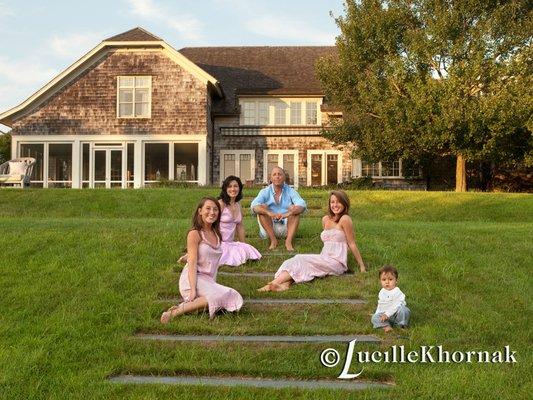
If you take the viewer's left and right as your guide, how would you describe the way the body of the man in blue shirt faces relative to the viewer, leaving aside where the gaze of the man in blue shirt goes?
facing the viewer

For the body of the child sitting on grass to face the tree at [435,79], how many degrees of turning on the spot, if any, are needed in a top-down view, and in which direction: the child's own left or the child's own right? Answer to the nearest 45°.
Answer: approximately 180°

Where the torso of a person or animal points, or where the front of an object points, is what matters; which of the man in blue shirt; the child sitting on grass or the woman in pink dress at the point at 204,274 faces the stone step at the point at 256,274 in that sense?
the man in blue shirt

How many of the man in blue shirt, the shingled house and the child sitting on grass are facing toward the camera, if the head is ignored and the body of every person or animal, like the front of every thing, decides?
3

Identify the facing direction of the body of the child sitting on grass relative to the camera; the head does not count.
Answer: toward the camera

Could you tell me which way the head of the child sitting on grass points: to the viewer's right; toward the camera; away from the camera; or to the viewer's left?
toward the camera

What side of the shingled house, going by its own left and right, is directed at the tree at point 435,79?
left

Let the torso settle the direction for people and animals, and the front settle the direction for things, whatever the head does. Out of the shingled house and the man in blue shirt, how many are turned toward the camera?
2

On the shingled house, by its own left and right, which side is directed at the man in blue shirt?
front

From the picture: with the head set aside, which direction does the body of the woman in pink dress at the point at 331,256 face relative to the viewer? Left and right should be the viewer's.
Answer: facing the viewer and to the left of the viewer

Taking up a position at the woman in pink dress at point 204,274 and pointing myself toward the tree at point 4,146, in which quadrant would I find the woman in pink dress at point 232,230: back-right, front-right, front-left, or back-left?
front-right

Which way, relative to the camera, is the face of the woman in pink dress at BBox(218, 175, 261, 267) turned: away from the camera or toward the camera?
toward the camera

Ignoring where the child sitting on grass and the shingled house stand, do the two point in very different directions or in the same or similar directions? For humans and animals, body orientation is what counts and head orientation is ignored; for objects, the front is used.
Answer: same or similar directions

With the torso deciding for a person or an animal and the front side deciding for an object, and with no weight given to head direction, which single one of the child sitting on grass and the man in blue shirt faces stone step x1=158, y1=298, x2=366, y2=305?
the man in blue shirt

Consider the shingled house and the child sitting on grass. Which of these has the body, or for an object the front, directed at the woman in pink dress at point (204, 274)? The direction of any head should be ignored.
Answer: the shingled house

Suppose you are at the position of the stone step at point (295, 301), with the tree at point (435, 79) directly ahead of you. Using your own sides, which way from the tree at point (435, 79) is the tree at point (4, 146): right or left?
left

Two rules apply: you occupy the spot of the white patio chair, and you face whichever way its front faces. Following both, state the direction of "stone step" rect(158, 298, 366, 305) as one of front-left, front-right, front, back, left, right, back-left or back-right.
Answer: front-left

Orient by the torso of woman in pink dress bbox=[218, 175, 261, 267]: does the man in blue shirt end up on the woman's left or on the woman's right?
on the woman's left

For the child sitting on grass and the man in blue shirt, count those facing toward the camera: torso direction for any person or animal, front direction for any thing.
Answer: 2

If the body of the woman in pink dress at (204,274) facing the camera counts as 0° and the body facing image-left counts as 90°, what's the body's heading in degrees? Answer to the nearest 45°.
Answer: approximately 315°
